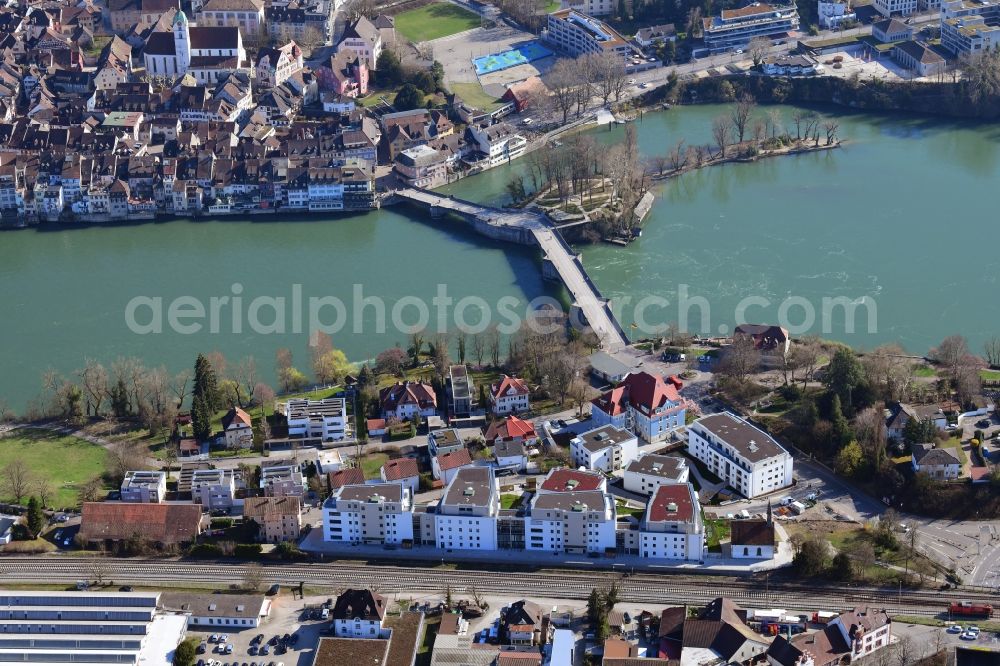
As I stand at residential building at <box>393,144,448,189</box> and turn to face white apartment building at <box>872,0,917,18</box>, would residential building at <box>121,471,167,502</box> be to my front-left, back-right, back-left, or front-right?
back-right

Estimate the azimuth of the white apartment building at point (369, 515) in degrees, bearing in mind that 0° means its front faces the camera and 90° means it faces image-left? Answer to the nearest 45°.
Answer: approximately 0°

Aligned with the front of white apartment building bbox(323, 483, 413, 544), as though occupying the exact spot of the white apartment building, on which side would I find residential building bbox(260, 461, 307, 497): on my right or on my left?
on my right

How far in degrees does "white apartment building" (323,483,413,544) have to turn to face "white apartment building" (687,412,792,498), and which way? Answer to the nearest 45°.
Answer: approximately 90° to its left

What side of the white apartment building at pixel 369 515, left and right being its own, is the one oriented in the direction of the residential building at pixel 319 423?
back

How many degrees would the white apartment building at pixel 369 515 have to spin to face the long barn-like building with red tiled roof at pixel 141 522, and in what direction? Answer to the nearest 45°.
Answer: approximately 90° to its right

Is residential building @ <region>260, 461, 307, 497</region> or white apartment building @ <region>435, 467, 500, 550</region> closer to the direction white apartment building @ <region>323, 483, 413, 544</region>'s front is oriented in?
the white apartment building

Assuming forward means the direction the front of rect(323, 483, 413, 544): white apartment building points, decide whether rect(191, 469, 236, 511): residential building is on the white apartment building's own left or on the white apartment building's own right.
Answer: on the white apartment building's own right

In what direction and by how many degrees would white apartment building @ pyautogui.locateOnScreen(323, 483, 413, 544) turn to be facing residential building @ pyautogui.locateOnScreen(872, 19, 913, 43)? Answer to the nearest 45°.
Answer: approximately 135° to its left

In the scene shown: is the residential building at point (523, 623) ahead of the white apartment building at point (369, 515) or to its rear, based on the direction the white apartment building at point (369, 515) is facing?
ahead

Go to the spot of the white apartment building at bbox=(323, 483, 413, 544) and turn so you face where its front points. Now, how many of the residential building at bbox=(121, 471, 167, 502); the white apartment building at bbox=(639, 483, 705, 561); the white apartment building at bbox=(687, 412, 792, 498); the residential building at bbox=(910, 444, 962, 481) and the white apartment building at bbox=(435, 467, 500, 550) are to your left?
4

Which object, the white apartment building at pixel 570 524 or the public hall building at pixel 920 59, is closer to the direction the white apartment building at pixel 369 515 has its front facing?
the white apartment building

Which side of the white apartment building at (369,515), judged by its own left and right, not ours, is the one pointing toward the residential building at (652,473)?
left

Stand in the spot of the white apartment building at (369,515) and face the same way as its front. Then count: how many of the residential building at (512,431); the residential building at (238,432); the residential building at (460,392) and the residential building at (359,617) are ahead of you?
1

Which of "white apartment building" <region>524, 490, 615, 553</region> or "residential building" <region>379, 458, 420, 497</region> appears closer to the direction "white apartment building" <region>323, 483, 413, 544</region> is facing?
the white apartment building

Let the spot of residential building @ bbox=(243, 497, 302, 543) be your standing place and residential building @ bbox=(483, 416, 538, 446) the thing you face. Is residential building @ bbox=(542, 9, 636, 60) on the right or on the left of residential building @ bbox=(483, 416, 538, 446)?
left
